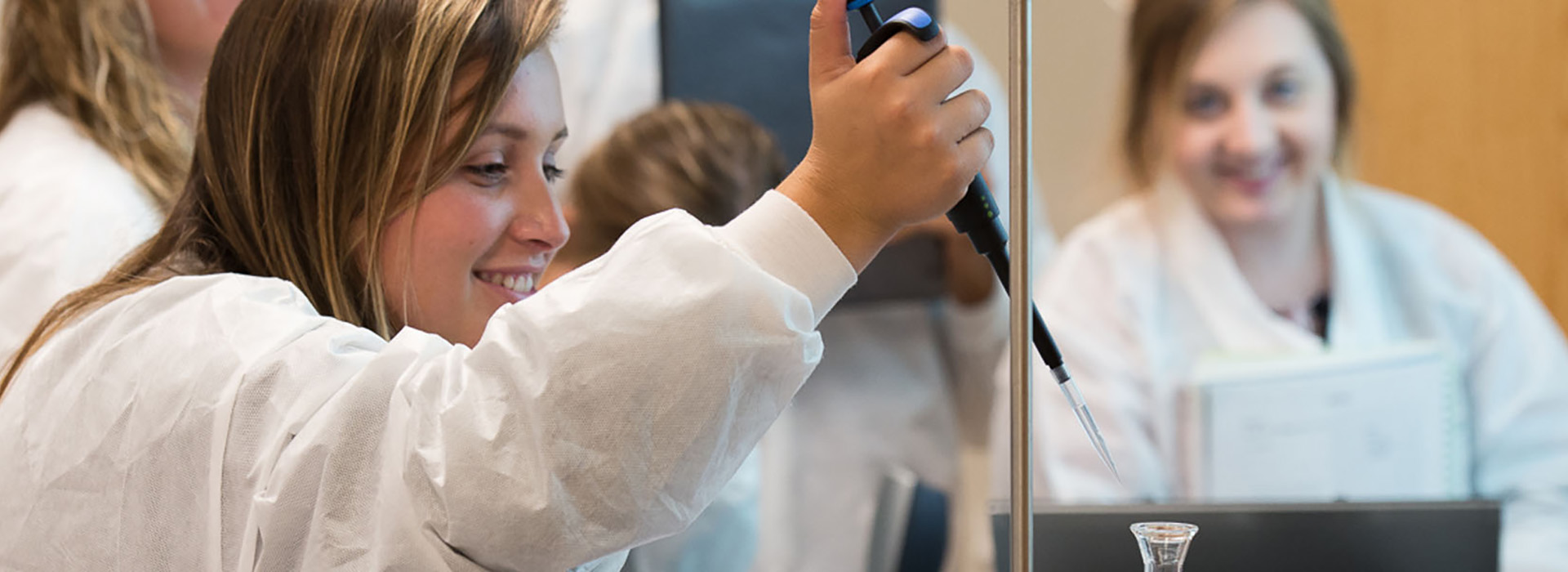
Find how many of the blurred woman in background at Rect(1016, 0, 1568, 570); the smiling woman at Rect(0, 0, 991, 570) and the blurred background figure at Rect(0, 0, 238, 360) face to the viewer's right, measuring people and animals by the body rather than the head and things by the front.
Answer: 2

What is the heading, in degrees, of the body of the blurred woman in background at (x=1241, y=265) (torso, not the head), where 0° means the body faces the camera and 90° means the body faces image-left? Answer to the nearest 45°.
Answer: approximately 0°

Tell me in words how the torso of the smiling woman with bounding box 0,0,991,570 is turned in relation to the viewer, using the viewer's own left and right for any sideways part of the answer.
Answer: facing to the right of the viewer

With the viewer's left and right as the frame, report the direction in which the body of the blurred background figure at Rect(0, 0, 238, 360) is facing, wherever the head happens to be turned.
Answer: facing to the right of the viewer

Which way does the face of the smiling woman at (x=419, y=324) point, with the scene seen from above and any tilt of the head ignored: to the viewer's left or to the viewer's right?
to the viewer's right

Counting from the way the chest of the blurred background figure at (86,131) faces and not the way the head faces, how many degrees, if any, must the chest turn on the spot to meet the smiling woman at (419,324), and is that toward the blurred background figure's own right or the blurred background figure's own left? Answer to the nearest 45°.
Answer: approximately 90° to the blurred background figure's own right

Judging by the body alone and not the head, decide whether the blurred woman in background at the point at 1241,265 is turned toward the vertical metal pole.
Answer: yes
